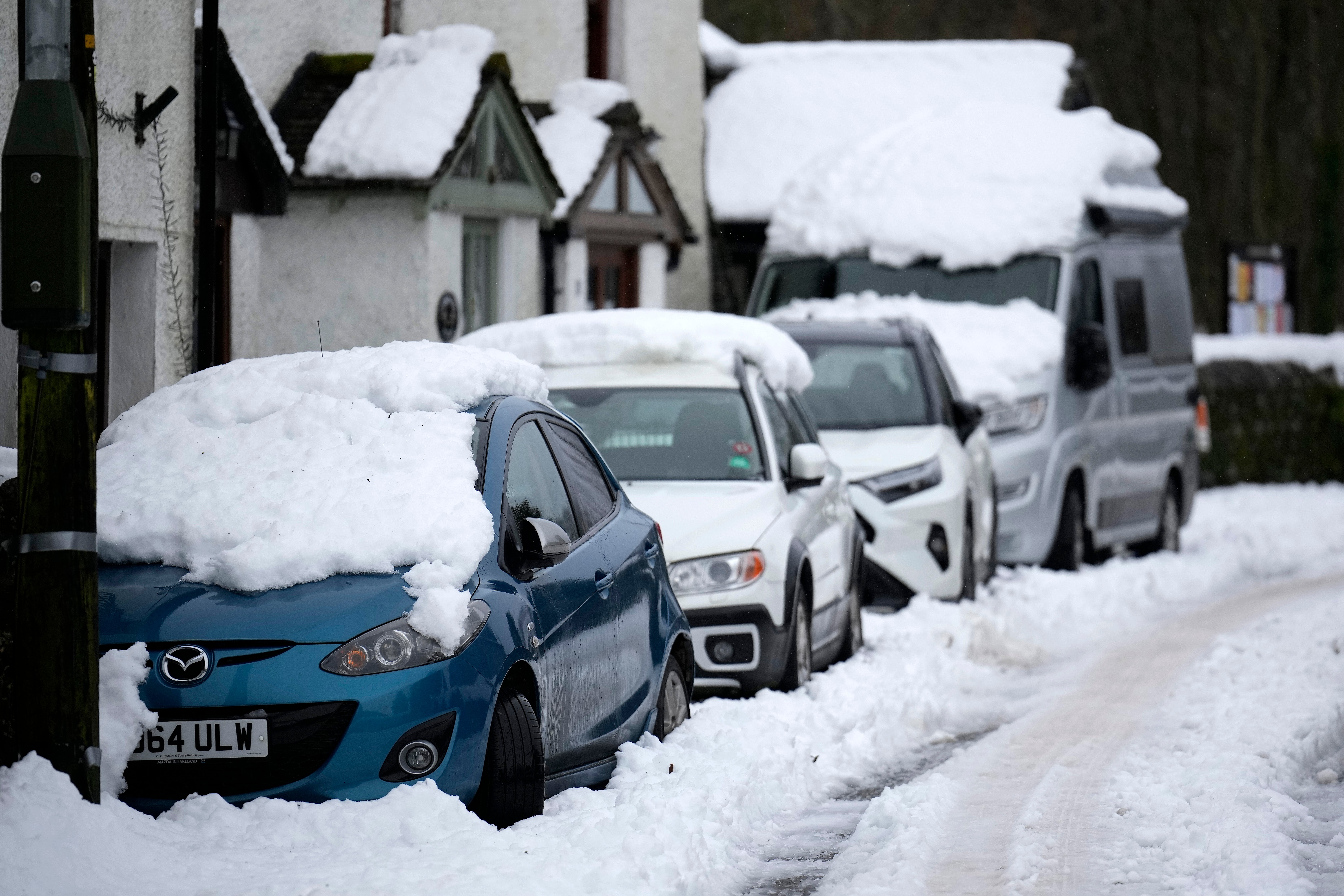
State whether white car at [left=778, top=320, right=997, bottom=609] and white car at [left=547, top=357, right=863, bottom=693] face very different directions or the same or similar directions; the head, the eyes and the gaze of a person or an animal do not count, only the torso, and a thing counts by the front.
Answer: same or similar directions

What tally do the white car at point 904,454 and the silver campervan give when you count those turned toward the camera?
2

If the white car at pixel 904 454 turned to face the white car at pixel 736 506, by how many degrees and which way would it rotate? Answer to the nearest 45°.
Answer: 0° — it already faces it

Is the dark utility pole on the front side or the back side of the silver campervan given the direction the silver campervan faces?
on the front side

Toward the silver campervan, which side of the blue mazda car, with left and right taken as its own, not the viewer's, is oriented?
back

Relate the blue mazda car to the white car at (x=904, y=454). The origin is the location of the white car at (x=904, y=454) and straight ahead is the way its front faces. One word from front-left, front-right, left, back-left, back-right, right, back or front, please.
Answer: front

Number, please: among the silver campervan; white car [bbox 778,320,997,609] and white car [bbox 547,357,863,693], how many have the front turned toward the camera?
3

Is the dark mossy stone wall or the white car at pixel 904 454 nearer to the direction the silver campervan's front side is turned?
the white car

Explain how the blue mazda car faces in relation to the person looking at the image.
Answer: facing the viewer and to the left of the viewer

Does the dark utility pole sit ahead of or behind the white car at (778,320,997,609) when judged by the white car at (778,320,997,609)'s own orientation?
ahead

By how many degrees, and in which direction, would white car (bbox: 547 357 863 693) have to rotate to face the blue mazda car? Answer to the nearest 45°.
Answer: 0° — it already faces it

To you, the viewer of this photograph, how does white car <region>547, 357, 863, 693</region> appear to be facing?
facing the viewer

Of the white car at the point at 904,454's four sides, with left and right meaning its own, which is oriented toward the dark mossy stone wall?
back

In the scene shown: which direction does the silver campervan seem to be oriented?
toward the camera
